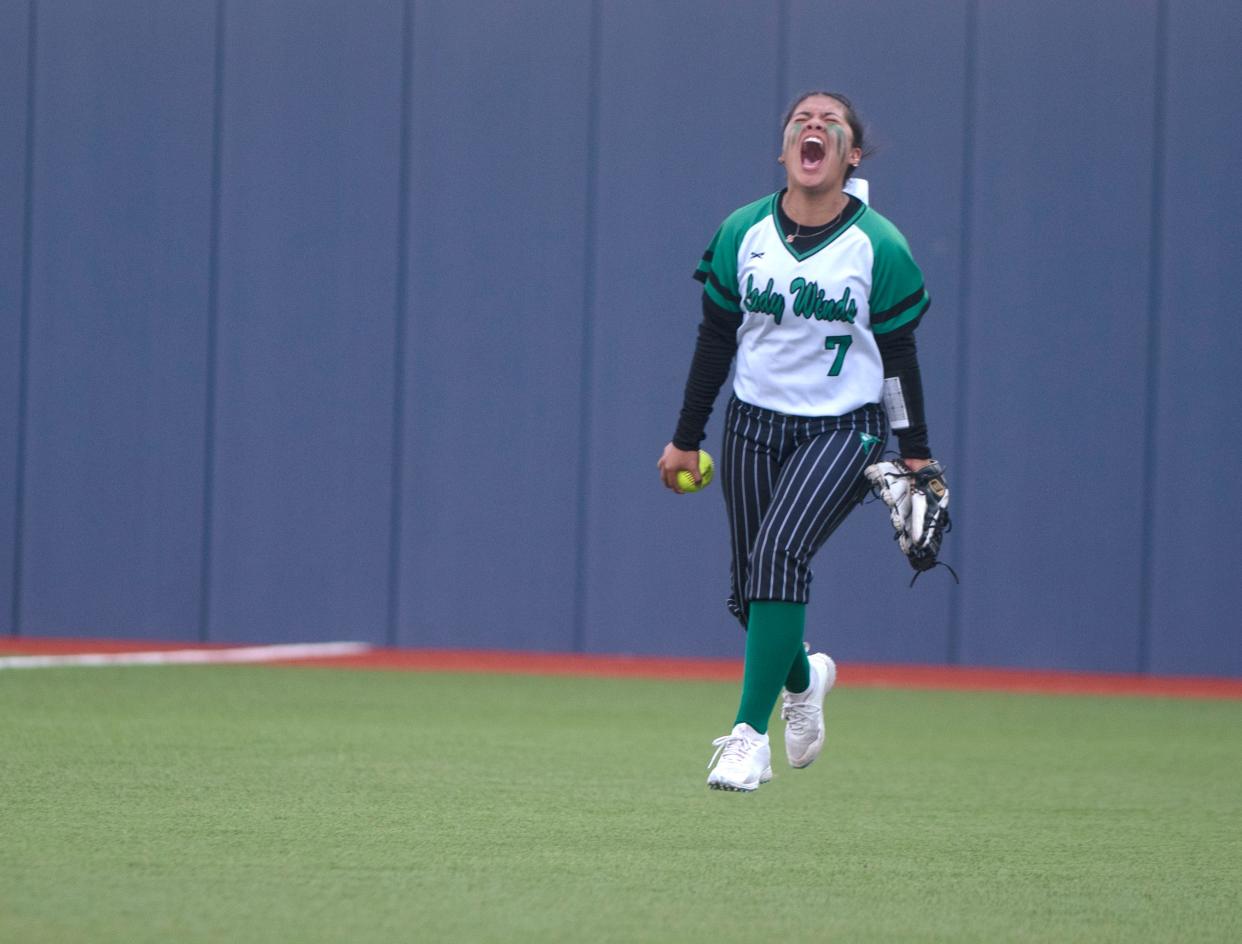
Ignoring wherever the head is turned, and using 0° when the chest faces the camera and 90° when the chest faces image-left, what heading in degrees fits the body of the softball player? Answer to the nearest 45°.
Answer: approximately 0°
